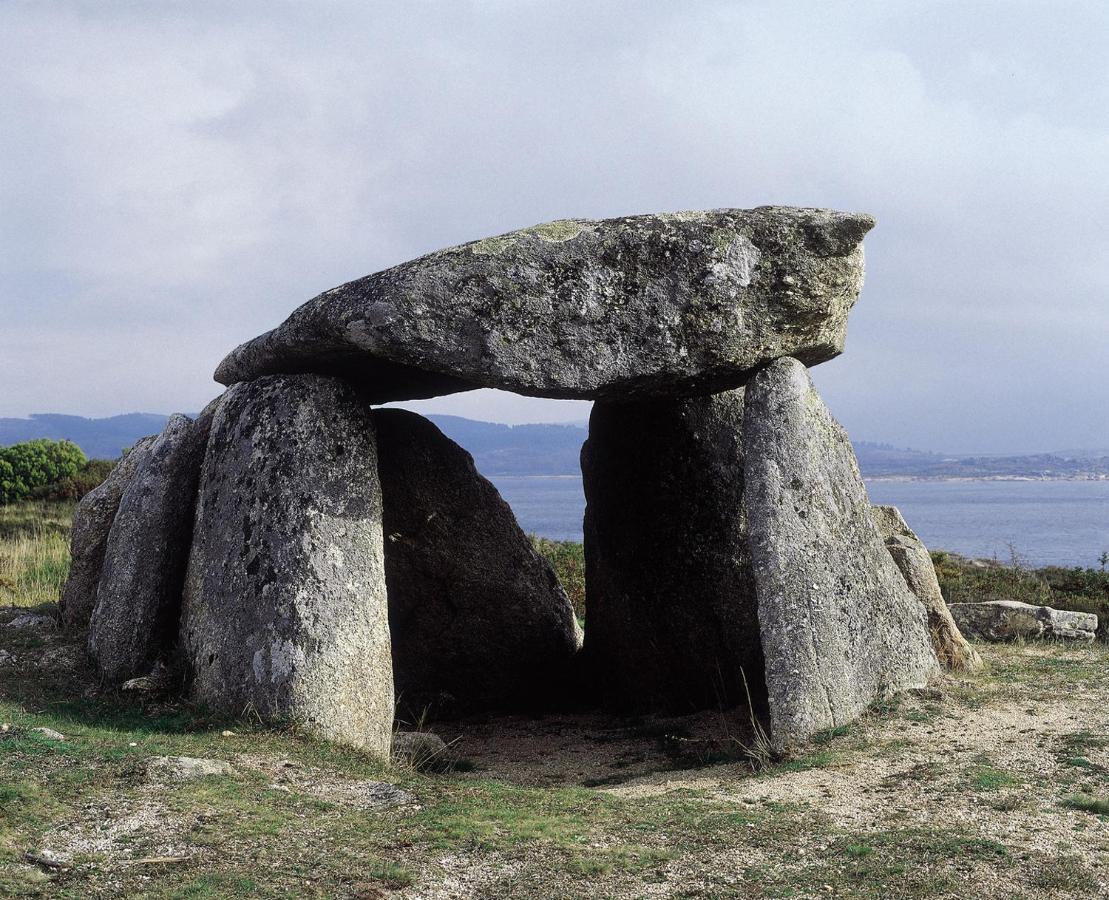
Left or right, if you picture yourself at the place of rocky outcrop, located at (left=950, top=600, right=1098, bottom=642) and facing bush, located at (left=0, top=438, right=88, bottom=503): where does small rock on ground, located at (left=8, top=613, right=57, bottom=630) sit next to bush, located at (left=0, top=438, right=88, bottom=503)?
left

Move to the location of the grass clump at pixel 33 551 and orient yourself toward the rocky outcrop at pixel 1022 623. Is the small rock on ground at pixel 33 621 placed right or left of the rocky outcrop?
right

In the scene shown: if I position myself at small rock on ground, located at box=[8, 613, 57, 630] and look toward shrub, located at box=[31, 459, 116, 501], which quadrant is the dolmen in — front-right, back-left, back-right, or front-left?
back-right

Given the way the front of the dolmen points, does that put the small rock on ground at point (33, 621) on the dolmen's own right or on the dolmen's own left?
on the dolmen's own right

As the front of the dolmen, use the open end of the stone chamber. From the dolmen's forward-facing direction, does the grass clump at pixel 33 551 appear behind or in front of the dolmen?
behind

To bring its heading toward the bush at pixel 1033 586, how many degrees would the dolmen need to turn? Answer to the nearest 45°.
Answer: approximately 135° to its left

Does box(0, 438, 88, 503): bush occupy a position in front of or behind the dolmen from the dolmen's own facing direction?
behind

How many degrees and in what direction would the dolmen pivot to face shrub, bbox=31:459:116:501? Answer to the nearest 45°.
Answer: approximately 135° to its right

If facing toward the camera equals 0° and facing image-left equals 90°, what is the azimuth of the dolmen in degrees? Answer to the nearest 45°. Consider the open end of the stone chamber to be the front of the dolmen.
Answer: approximately 0°
